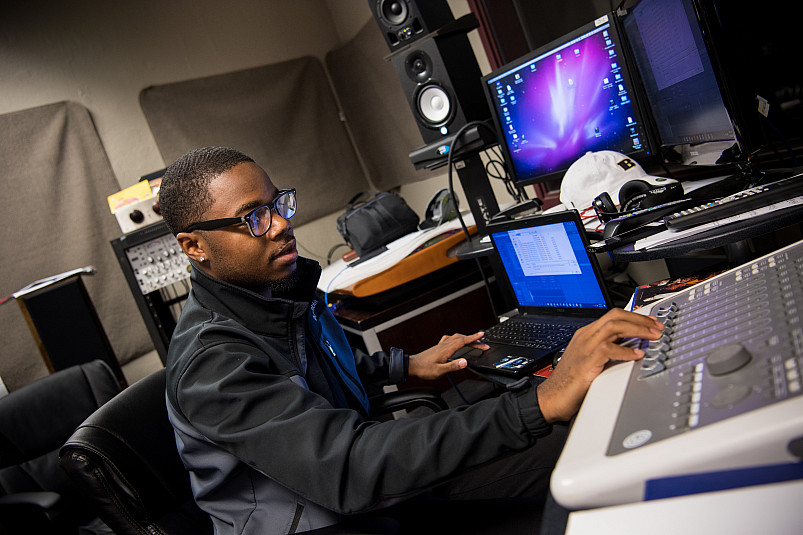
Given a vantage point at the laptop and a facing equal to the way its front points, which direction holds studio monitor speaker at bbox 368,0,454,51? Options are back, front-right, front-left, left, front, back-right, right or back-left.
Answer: back-right

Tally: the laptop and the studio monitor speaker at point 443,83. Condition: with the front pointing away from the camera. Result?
0

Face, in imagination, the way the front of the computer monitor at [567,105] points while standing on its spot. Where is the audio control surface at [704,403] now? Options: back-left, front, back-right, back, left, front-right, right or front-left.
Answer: front-left

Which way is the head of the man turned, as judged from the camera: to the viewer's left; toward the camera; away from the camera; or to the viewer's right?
to the viewer's right
